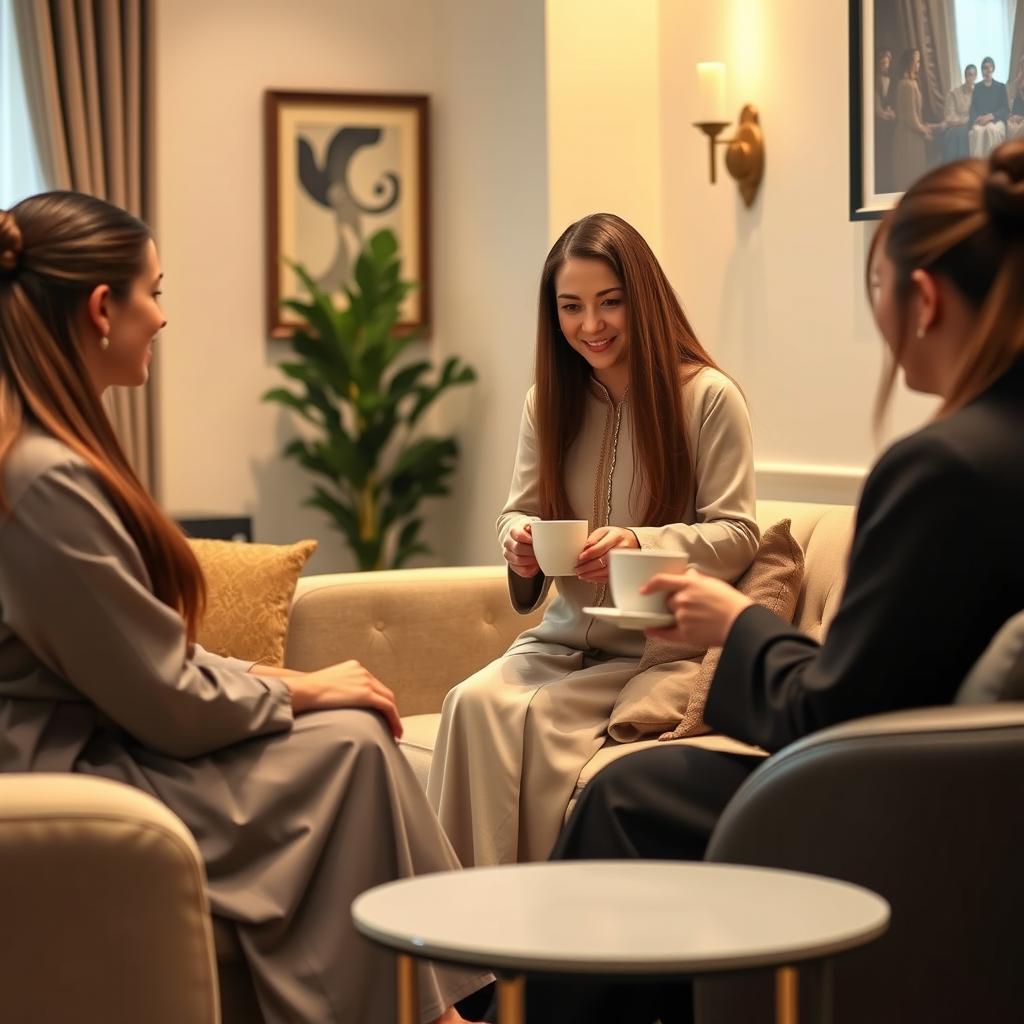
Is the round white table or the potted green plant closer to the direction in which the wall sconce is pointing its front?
the round white table

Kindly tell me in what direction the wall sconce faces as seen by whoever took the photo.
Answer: facing the viewer and to the left of the viewer

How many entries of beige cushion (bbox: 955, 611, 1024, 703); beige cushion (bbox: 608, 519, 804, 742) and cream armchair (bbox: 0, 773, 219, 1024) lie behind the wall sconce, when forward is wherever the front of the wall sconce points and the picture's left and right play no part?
0

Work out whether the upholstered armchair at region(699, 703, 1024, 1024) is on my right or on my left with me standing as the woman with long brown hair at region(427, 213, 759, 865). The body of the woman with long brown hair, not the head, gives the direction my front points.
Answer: on my left

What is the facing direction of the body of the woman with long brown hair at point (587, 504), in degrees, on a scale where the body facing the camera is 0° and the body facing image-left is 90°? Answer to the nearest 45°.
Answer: approximately 45°

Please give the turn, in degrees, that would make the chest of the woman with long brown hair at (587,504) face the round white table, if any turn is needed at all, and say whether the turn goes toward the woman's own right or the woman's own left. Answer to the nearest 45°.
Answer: approximately 45° to the woman's own left

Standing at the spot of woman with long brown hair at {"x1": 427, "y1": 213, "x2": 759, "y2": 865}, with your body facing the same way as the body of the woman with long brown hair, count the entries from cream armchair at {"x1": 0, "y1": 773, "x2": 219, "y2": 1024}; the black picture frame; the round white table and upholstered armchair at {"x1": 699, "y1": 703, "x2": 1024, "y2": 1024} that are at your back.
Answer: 1

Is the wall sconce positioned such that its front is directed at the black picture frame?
no

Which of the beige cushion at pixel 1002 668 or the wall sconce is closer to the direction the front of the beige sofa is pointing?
the beige cushion

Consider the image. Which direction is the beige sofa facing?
toward the camera
